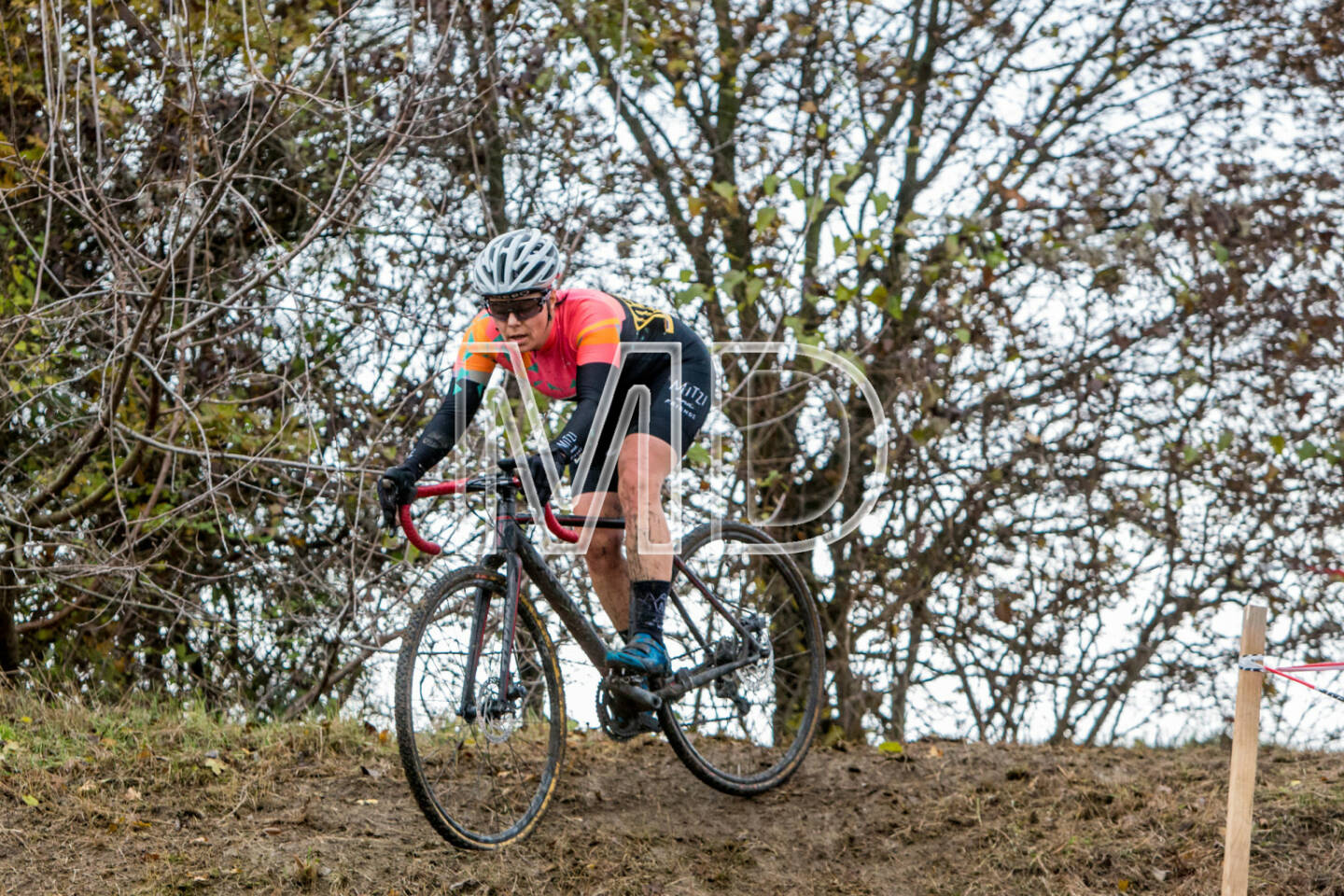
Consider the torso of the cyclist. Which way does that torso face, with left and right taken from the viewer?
facing the viewer and to the left of the viewer

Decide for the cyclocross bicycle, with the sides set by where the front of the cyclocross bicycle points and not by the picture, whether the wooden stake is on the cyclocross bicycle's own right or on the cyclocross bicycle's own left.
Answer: on the cyclocross bicycle's own left

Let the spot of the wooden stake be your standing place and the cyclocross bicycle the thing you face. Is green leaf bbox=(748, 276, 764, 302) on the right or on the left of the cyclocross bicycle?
right

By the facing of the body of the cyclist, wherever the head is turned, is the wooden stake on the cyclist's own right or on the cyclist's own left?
on the cyclist's own left

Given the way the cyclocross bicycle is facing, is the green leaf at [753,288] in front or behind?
behind

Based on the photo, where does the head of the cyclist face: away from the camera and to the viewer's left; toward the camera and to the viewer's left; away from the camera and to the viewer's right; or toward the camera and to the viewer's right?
toward the camera and to the viewer's left

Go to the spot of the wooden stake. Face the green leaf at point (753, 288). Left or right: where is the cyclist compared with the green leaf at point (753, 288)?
left
